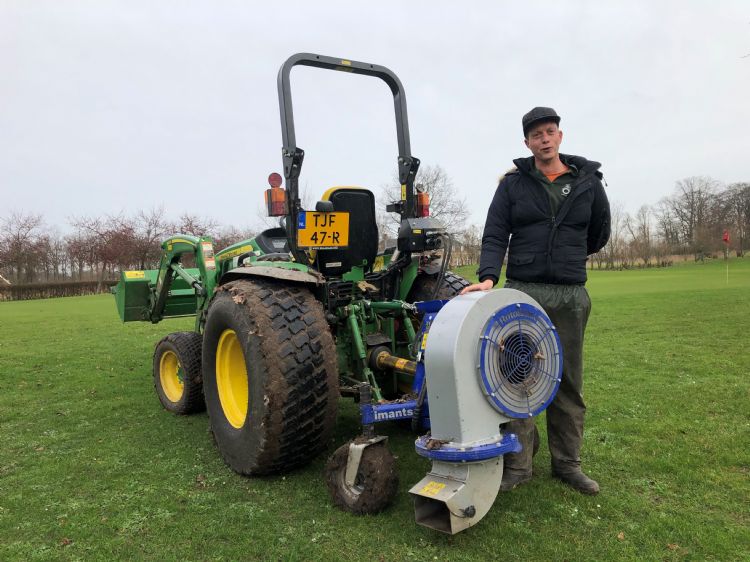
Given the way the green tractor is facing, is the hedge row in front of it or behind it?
in front

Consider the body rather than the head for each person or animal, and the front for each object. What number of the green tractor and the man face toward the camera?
1

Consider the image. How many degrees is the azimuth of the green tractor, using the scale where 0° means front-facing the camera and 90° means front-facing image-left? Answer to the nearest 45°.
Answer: approximately 135°

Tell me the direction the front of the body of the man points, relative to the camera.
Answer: toward the camera

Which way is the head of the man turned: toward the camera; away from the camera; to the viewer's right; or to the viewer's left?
toward the camera

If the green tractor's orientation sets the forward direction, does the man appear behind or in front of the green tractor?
behind

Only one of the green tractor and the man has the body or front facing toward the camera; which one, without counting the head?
the man

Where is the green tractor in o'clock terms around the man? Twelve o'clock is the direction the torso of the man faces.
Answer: The green tractor is roughly at 3 o'clock from the man.

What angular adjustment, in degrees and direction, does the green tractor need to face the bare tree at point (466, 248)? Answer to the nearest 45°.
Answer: approximately 90° to its right

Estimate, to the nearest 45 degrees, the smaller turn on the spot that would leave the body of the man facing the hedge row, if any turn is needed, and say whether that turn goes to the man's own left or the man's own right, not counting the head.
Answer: approximately 135° to the man's own right

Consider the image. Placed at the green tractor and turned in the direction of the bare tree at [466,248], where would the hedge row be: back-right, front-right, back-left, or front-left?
front-left
